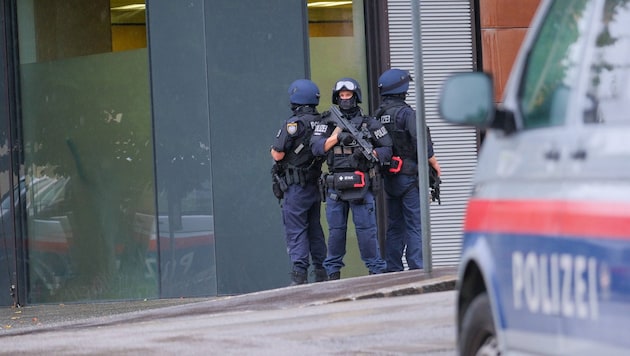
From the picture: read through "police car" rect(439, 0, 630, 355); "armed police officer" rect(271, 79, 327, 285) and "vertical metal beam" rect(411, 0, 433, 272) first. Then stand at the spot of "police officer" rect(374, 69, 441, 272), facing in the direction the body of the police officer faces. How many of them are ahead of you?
0

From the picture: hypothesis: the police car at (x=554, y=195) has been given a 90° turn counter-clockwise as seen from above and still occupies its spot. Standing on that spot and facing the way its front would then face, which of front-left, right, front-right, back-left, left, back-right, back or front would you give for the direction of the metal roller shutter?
back-right

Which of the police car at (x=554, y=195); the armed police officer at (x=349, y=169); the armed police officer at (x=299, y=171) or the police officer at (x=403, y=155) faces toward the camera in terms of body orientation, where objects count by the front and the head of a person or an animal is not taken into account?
the armed police officer at (x=349, y=169)

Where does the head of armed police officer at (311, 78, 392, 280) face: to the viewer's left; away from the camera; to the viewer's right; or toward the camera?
toward the camera

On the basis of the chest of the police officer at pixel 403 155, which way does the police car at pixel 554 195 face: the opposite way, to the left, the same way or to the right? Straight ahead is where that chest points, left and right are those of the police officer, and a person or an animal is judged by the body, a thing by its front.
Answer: to the left

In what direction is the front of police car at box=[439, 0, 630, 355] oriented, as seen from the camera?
facing away from the viewer and to the left of the viewer

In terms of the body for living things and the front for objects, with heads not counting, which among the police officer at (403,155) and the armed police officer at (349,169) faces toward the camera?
the armed police officer

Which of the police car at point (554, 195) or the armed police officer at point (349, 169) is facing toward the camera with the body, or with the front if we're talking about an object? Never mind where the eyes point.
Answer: the armed police officer

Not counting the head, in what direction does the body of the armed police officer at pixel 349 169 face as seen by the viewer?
toward the camera
